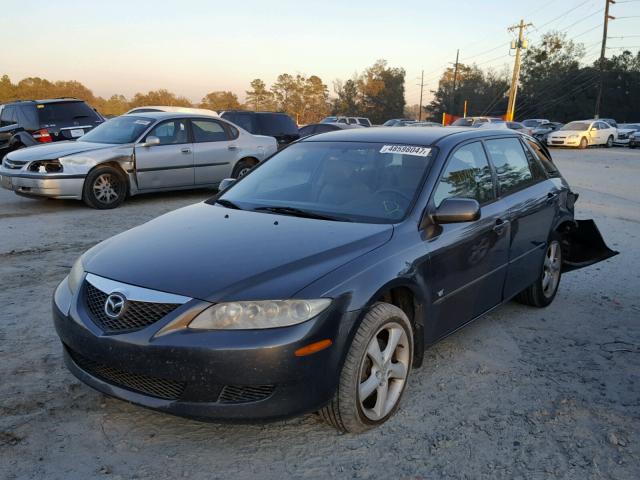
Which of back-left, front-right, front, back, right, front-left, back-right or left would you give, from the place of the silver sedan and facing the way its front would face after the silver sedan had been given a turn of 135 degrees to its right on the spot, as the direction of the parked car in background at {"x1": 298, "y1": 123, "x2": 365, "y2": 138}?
front-right

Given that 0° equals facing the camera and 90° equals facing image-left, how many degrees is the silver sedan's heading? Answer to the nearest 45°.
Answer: approximately 45°

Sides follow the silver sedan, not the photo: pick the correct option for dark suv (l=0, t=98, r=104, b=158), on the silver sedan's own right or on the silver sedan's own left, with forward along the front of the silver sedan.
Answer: on the silver sedan's own right

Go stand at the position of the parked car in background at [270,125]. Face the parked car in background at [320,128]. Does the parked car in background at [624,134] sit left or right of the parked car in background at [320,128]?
right

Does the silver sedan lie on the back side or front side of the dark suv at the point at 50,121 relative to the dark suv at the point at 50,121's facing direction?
on the back side

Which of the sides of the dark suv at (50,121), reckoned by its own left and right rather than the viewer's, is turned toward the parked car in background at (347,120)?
right

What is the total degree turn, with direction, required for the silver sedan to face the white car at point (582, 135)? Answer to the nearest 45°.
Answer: approximately 180°

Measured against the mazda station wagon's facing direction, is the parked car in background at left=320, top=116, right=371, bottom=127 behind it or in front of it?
behind

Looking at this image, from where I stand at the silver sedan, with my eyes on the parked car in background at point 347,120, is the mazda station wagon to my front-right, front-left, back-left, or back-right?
back-right

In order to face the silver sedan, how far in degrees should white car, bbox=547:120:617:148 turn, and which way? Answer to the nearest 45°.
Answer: approximately 45° to its left

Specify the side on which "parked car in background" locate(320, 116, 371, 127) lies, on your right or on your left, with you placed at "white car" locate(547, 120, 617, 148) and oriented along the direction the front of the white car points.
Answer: on your right

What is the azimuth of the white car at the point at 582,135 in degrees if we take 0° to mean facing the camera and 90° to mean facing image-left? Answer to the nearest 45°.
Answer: approximately 45°
